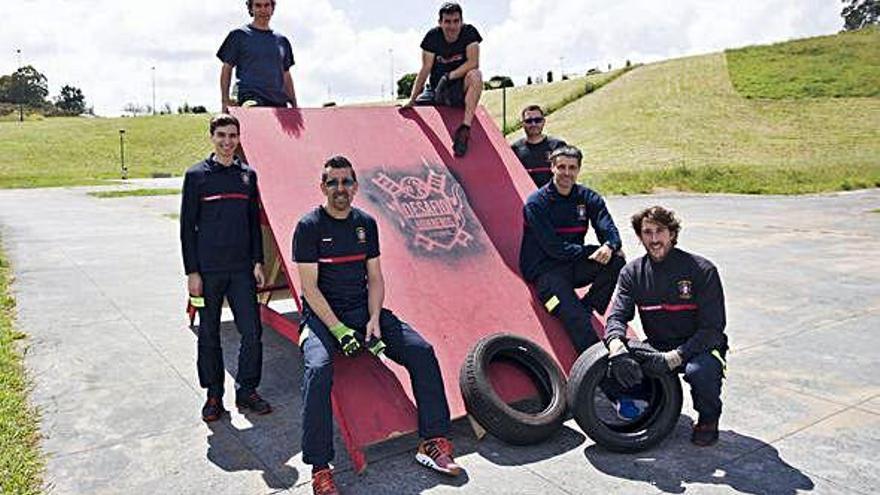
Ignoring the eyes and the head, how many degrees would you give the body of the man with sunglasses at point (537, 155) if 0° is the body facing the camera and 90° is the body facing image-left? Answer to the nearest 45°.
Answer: approximately 0°

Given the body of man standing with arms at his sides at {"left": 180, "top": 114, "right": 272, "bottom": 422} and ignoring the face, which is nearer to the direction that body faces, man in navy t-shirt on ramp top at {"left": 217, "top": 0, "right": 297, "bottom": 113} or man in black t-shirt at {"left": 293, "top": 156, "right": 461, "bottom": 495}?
the man in black t-shirt

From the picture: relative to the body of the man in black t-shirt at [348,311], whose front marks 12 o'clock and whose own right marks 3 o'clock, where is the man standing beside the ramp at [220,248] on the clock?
The man standing beside the ramp is roughly at 4 o'clock from the man in black t-shirt.

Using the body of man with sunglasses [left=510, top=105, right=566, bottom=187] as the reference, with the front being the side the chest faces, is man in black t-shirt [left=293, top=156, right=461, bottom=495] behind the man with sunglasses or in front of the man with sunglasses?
in front

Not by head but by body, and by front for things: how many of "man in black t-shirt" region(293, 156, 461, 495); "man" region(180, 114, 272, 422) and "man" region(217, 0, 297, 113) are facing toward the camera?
3

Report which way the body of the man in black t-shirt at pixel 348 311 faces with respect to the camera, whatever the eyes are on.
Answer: toward the camera

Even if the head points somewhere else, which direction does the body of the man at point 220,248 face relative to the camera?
toward the camera

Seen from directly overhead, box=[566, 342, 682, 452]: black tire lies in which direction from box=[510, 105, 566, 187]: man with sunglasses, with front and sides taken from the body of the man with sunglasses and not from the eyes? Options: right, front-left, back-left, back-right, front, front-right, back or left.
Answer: front

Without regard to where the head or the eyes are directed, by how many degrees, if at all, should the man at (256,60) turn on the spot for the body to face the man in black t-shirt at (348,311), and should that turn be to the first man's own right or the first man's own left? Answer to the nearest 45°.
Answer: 0° — they already face them

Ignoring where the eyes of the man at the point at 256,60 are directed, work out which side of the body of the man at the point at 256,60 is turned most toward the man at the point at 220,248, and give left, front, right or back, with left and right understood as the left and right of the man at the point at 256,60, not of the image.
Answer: front

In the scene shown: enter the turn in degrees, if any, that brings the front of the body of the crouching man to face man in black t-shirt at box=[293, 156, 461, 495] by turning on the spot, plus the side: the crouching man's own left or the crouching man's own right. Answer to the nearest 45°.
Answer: approximately 90° to the crouching man's own right

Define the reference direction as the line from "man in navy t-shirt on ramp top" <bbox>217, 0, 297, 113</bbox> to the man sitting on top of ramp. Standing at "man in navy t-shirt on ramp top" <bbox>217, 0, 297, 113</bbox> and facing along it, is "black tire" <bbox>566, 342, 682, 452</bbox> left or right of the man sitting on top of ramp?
right

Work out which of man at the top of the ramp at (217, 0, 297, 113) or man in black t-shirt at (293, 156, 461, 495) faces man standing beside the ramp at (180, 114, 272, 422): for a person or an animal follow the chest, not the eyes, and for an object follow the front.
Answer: man at the top of the ramp at (217, 0, 297, 113)

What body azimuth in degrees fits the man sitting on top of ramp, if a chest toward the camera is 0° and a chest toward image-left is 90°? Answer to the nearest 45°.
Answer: approximately 0°
